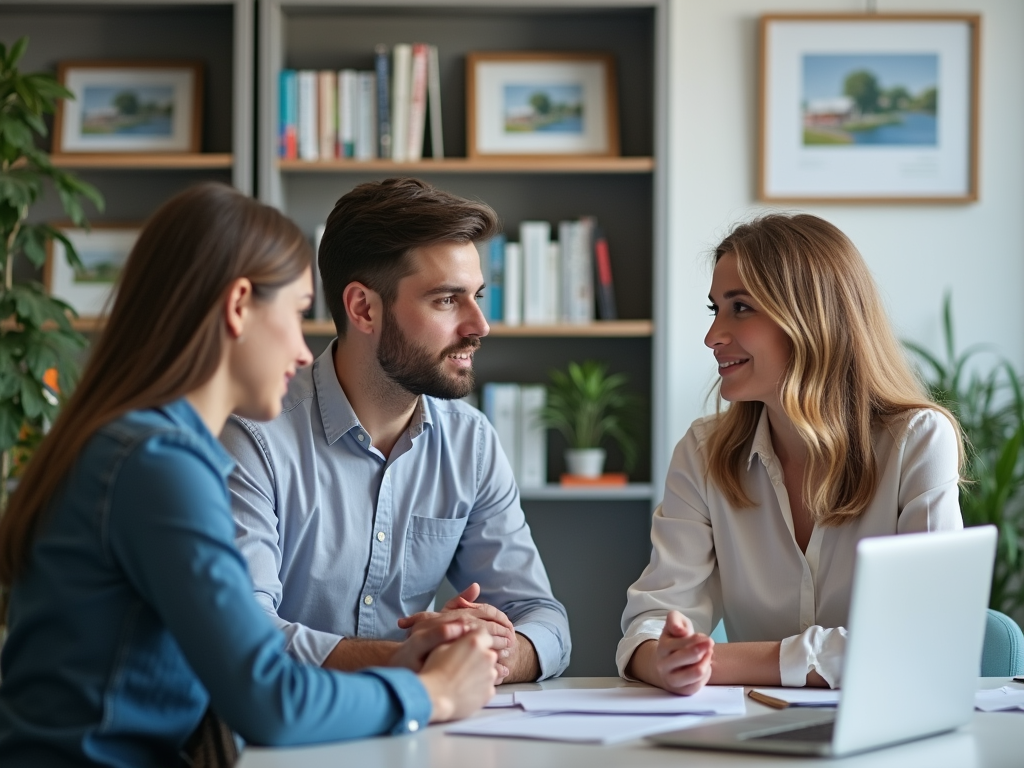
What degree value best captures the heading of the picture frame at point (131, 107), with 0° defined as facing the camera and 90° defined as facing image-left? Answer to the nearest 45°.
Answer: approximately 0°

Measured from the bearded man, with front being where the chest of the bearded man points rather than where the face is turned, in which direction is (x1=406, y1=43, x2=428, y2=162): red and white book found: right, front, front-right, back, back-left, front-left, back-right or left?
back-left

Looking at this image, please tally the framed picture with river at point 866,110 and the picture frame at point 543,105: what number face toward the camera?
2

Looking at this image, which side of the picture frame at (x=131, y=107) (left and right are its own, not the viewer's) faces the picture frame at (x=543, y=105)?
left

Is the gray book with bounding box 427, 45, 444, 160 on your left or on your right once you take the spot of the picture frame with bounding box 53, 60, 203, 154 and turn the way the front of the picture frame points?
on your left

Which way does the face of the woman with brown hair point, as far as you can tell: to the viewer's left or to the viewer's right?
to the viewer's right

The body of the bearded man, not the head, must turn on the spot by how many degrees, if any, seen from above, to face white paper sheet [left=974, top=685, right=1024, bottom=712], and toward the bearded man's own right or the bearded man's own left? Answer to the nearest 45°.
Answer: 0° — they already face it

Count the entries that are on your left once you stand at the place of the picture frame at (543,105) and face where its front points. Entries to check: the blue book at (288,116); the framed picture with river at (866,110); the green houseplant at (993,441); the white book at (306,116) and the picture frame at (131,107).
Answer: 2

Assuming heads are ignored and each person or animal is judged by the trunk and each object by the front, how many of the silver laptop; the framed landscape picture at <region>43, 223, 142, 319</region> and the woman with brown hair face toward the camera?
1

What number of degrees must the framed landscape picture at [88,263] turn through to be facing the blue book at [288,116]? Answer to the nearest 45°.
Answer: approximately 45° to its left

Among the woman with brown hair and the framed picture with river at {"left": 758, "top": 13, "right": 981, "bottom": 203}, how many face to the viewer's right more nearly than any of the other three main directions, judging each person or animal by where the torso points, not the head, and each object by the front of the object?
1
